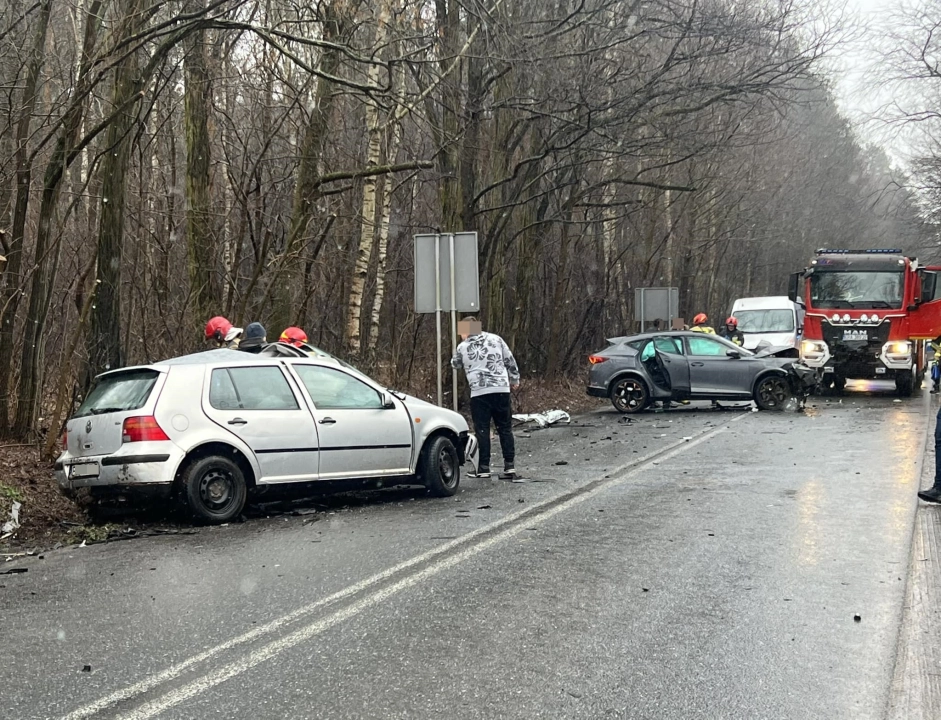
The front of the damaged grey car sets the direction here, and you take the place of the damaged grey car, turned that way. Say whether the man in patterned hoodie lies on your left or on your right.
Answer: on your right

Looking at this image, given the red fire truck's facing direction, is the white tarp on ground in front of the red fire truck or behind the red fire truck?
in front

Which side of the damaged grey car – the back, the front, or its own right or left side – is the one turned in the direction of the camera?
right

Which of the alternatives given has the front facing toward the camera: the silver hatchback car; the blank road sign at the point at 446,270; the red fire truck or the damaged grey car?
the red fire truck

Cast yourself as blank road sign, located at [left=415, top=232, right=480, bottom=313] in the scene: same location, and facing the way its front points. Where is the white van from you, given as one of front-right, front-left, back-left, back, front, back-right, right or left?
front-right

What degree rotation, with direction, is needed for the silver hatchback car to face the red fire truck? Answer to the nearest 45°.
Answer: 0° — it already faces it

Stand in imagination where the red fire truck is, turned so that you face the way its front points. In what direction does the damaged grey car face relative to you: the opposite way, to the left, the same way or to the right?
to the left

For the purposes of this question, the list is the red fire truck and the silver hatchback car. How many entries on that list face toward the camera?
1

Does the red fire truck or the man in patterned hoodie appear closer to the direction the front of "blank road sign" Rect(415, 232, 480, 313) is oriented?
the red fire truck

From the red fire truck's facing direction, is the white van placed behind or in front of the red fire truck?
behind

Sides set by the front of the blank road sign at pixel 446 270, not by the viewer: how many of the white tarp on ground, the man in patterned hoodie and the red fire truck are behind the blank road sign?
1

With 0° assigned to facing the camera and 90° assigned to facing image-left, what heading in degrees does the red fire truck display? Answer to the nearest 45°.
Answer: approximately 0°

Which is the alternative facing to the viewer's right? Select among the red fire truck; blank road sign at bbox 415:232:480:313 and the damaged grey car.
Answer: the damaged grey car

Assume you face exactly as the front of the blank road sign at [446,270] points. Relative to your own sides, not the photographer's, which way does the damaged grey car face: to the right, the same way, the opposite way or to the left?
to the right

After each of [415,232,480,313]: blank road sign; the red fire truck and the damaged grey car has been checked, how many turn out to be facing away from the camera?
1

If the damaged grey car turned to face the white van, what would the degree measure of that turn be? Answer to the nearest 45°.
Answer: approximately 90° to its left

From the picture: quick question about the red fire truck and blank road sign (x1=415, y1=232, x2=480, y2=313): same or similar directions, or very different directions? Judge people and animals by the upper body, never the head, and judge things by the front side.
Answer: very different directions

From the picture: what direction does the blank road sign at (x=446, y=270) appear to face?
away from the camera

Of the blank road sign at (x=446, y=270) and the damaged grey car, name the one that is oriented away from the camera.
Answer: the blank road sign
